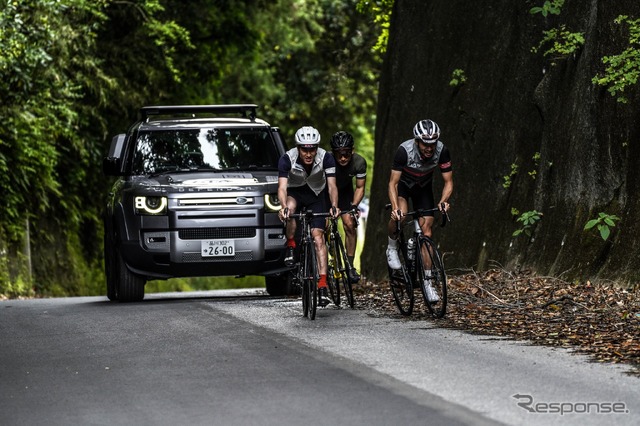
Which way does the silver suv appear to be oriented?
toward the camera

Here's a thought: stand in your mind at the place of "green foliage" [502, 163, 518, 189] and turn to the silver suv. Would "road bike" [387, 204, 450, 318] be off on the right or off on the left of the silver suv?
left

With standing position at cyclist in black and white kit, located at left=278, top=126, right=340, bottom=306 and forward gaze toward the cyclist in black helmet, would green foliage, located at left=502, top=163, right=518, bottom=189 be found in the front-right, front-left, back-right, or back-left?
front-right

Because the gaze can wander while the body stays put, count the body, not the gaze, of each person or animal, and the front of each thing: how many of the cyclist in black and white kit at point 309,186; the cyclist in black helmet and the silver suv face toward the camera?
3

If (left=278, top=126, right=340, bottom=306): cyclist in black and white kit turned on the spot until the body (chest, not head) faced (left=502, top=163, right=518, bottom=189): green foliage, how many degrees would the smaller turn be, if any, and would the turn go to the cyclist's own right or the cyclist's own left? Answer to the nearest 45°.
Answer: approximately 135° to the cyclist's own left

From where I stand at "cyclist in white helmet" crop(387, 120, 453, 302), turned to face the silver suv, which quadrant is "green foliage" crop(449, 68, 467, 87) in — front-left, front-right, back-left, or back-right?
front-right

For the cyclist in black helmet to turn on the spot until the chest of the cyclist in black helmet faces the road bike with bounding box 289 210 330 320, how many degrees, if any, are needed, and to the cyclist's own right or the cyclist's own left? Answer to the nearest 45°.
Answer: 0° — they already face it

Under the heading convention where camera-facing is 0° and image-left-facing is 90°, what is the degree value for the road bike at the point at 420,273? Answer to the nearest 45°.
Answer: approximately 315°

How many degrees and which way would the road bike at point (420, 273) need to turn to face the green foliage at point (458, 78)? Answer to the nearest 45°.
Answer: approximately 135° to its left

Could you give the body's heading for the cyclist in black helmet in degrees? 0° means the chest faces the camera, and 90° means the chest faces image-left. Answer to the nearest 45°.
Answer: approximately 0°

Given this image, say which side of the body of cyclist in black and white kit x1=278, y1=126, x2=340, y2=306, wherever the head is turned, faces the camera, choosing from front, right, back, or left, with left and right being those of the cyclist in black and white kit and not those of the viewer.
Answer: front

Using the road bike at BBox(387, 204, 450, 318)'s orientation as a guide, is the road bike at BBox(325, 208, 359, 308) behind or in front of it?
behind

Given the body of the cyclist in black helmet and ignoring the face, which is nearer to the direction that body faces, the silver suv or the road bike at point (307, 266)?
the road bike
